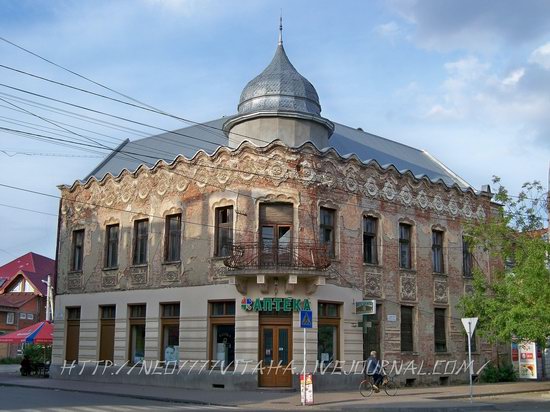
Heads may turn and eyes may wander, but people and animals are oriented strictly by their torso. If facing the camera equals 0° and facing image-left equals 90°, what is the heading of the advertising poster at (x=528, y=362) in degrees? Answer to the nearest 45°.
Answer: approximately 0°

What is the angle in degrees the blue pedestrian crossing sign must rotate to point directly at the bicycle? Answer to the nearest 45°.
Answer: approximately 135° to its left

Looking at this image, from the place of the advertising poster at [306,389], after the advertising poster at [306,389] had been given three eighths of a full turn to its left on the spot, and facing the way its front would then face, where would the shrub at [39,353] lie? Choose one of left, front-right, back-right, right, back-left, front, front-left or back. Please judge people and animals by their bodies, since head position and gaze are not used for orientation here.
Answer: left

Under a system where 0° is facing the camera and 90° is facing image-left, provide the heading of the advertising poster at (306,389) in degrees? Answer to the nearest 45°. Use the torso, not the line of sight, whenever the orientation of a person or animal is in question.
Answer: approximately 0°
